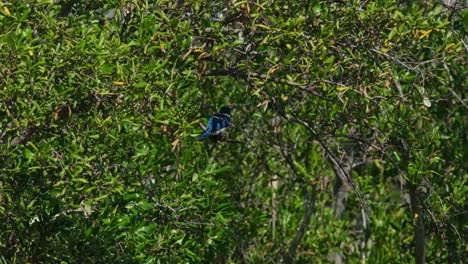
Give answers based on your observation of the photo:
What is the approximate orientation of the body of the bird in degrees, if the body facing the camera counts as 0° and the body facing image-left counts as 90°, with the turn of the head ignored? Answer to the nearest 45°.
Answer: approximately 270°

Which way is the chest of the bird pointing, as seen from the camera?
to the viewer's right
